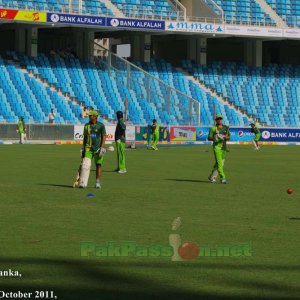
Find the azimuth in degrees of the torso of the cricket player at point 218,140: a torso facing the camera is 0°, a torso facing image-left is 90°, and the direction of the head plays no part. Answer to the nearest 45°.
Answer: approximately 0°

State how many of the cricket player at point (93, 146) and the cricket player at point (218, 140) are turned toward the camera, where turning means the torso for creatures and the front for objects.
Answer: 2

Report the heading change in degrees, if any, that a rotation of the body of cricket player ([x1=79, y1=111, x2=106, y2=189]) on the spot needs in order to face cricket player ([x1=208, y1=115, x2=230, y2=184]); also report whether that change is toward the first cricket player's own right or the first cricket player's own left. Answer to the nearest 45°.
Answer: approximately 135° to the first cricket player's own left

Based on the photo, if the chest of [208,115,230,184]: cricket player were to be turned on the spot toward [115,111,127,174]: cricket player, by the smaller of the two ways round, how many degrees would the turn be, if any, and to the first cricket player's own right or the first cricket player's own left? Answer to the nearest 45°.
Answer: approximately 135° to the first cricket player's own right

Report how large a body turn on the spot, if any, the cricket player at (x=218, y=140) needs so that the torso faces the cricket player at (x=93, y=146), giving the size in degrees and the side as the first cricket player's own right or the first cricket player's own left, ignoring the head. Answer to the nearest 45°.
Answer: approximately 45° to the first cricket player's own right
